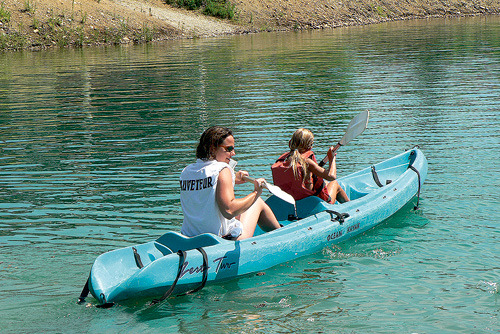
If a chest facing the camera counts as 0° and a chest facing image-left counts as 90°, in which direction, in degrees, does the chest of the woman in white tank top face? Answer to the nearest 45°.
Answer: approximately 225°

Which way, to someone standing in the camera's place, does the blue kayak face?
facing away from the viewer and to the right of the viewer

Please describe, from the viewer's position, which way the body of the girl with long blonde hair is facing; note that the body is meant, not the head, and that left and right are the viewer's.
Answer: facing away from the viewer and to the right of the viewer

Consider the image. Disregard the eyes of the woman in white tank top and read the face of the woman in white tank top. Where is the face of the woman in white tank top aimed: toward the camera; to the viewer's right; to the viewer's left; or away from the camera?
to the viewer's right

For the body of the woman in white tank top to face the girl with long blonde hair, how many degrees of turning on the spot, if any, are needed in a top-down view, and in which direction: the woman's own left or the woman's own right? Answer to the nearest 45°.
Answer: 0° — they already face them

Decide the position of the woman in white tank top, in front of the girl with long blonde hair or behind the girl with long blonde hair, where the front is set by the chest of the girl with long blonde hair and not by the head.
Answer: behind
